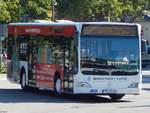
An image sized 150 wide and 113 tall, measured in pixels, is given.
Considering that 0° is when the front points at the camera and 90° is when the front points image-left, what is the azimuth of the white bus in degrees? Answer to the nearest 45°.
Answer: approximately 315°
